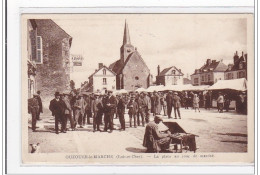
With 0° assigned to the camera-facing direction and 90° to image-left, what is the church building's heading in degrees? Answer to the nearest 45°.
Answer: approximately 0°
